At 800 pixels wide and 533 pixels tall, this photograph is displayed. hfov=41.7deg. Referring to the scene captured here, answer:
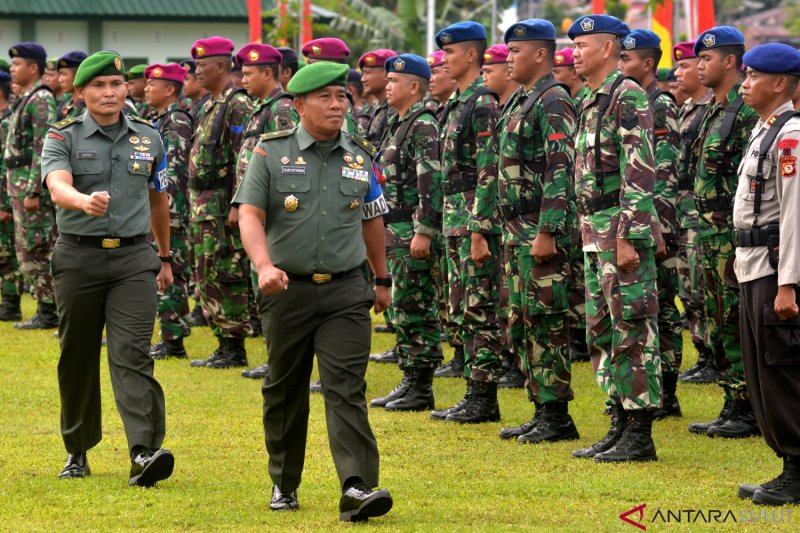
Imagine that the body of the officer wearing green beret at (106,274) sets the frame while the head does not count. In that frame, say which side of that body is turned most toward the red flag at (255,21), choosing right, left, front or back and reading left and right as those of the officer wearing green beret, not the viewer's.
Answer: back

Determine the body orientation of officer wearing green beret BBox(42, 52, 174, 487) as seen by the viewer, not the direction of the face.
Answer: toward the camera

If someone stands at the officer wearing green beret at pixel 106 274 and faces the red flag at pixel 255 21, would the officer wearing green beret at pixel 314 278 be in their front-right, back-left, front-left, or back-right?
back-right

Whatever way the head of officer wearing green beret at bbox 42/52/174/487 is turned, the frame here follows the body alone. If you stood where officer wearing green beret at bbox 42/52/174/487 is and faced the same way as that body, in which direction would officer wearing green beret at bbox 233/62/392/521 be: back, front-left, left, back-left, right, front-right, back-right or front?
front-left

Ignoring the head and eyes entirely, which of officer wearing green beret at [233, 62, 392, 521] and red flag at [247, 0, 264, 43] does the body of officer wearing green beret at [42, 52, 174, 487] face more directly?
the officer wearing green beret
